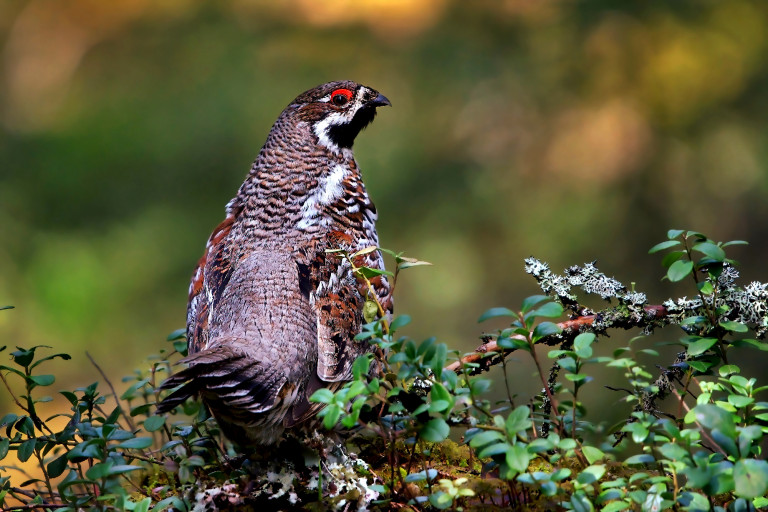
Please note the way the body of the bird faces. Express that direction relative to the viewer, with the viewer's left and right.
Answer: facing away from the viewer and to the right of the viewer
